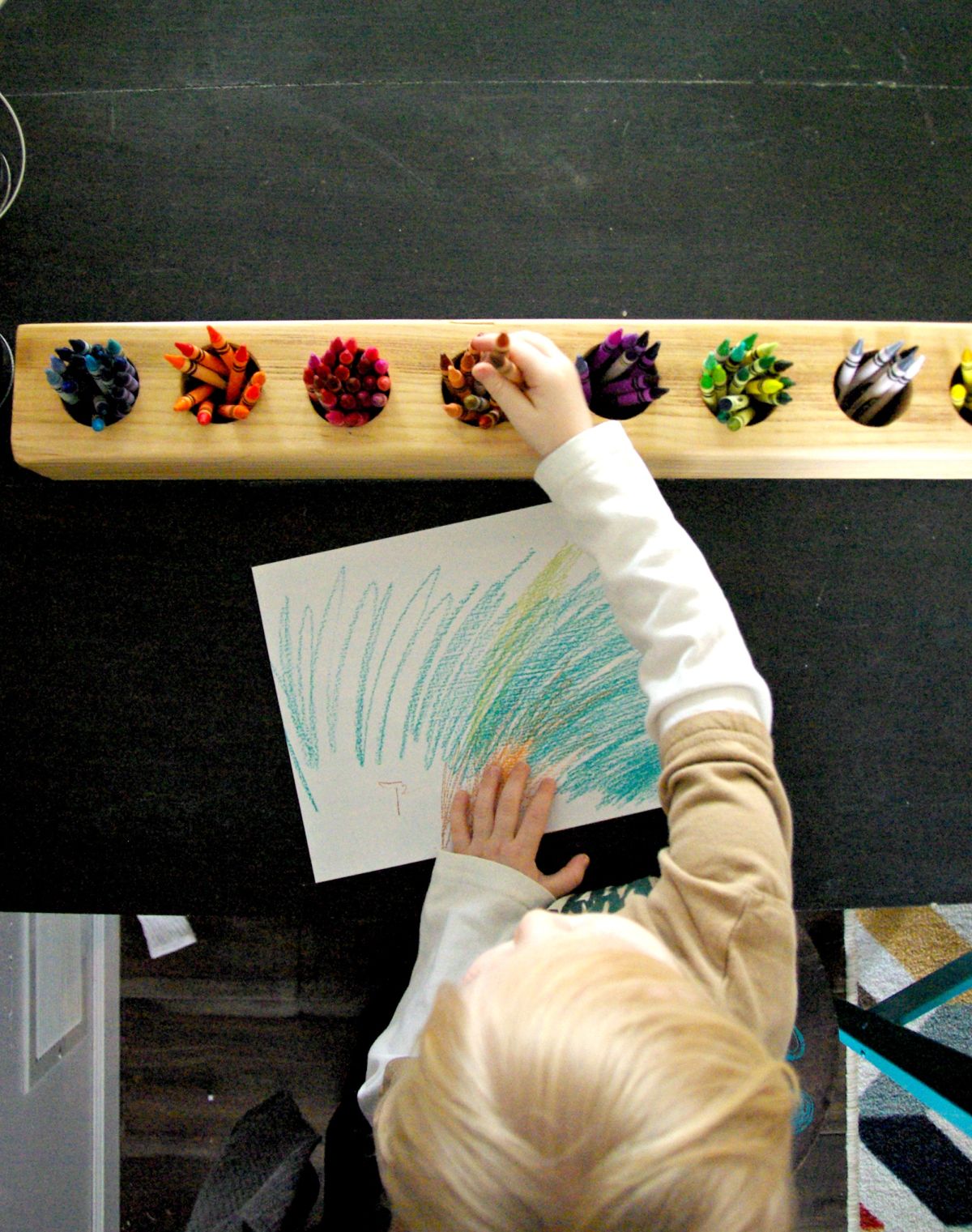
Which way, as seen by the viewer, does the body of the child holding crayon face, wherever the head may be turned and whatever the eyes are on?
away from the camera

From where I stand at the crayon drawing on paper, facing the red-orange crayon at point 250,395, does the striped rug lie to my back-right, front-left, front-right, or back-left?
back-right
